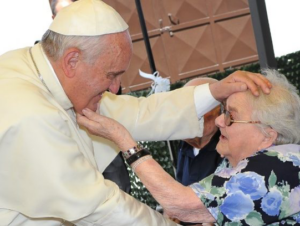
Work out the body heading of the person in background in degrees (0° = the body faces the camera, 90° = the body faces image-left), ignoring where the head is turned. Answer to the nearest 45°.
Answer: approximately 45°

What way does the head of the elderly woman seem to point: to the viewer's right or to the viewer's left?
to the viewer's left

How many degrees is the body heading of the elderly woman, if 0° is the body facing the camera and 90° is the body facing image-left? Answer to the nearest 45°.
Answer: approximately 90°

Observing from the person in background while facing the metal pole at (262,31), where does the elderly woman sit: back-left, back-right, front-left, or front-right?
back-right

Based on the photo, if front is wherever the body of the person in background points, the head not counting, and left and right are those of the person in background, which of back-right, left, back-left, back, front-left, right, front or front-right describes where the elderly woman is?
front-left

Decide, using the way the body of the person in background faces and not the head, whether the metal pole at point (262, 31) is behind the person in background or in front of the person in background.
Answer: behind

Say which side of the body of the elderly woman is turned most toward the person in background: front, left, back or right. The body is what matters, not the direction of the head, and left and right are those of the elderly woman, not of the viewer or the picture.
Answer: right

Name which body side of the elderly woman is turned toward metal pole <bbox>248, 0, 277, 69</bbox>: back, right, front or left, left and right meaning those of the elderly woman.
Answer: right

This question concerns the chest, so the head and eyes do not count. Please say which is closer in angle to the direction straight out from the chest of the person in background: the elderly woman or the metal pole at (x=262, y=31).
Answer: the elderly woman
